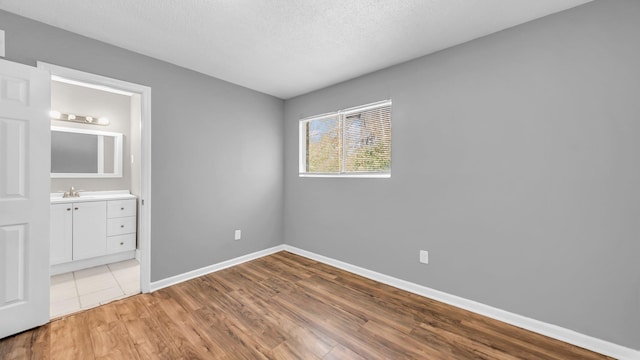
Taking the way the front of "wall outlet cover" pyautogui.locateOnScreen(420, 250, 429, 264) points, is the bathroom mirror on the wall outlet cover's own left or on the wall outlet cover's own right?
on the wall outlet cover's own right

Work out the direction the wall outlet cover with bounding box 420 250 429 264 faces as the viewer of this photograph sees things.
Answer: facing the viewer

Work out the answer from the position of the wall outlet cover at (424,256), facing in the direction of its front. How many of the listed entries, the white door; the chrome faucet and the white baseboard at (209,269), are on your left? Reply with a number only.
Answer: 0

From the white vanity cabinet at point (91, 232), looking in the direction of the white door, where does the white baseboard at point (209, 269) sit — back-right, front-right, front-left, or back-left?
front-left

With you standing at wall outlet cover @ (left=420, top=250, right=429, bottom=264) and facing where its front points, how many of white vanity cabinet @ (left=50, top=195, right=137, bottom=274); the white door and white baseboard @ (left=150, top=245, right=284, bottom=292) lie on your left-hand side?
0

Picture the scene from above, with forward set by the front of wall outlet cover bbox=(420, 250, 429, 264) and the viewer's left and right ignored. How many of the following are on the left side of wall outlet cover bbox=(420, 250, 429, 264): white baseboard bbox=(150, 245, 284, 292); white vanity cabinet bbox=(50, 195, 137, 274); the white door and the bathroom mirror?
0
